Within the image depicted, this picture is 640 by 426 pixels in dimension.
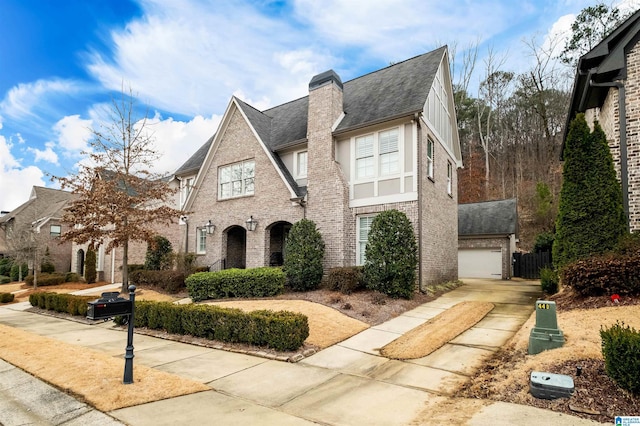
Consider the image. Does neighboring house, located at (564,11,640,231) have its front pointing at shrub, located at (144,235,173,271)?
no

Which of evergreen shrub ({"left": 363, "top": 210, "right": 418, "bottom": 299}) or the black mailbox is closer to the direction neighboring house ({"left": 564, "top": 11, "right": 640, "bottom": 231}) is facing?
the black mailbox

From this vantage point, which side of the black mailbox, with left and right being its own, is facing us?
left

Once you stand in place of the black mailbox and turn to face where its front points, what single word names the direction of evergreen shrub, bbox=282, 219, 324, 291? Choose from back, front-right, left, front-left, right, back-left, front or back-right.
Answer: back-right

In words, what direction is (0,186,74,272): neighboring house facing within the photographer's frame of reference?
facing the viewer and to the left of the viewer

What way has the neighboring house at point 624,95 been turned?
toward the camera

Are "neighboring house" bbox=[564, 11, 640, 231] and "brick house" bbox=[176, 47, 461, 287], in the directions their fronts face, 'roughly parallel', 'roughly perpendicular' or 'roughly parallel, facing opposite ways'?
roughly parallel

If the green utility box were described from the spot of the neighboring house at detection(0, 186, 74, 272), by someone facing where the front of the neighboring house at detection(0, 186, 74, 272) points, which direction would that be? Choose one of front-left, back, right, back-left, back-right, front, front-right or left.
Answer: front-left

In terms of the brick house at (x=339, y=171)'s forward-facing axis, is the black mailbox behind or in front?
in front

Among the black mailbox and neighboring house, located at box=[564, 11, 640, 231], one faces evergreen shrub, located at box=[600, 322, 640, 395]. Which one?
the neighboring house

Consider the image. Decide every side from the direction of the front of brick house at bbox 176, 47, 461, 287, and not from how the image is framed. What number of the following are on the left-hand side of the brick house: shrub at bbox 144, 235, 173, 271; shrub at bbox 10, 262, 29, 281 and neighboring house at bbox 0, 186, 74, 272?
0

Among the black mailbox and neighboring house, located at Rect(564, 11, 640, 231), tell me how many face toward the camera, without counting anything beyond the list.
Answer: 1

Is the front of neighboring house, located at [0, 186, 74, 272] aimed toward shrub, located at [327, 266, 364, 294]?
no

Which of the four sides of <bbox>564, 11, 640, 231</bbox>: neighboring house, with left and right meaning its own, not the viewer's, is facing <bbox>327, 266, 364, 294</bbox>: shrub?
right

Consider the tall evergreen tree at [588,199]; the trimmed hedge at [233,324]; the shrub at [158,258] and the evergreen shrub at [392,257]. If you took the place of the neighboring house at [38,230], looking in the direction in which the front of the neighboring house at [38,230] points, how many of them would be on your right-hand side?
0

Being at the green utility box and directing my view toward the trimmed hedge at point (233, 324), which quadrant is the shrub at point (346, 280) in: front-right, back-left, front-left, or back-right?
front-right

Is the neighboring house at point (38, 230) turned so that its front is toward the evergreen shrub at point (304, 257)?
no
